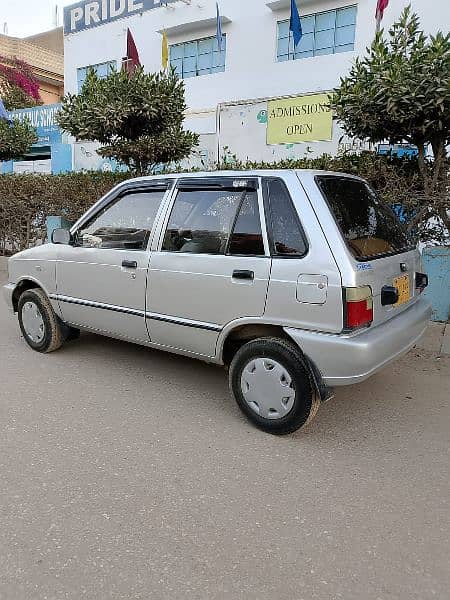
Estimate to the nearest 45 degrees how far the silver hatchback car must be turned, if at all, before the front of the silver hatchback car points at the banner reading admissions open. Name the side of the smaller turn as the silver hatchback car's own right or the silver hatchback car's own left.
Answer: approximately 45° to the silver hatchback car's own right

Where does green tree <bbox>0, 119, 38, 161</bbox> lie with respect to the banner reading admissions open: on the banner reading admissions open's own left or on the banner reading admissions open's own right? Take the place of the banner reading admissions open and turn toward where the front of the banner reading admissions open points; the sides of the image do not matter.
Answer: on the banner reading admissions open's own right

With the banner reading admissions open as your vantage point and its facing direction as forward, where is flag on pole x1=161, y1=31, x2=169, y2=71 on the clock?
The flag on pole is roughly at 4 o'clock from the banner reading admissions open.

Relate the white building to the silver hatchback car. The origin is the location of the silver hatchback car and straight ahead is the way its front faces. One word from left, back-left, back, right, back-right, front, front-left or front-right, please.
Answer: front-right

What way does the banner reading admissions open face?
toward the camera

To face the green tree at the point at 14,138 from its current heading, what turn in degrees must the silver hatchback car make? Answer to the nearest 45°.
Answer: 0° — it already faces it

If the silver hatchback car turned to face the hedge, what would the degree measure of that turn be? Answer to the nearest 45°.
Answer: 0° — it already faces it

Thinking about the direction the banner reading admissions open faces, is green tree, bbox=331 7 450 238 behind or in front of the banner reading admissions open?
in front

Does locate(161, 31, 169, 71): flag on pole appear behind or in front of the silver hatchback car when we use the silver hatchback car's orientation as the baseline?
in front

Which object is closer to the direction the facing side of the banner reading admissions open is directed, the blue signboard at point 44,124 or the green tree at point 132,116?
the green tree

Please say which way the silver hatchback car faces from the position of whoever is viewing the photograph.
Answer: facing away from the viewer and to the left of the viewer
